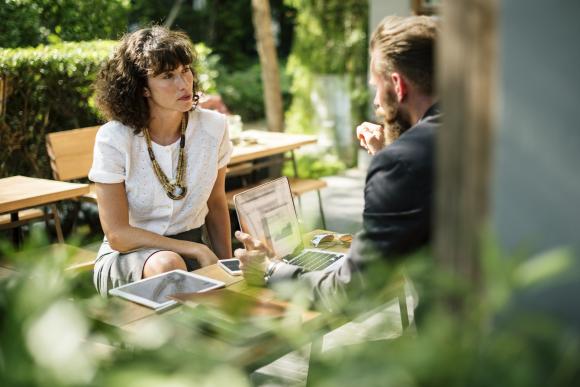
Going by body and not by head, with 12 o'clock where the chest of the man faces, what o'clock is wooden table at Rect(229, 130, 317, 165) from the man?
The wooden table is roughly at 1 o'clock from the man.

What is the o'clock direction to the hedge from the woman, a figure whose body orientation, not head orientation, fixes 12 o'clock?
The hedge is roughly at 7 o'clock from the woman.

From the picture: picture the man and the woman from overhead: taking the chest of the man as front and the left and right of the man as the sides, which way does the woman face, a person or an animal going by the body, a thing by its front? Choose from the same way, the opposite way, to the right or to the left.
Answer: the opposite way

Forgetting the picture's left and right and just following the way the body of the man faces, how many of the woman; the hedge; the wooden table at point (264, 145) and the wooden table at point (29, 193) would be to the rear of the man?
0

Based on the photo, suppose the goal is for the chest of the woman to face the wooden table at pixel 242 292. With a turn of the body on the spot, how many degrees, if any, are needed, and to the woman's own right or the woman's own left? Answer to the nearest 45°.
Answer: approximately 45° to the woman's own right

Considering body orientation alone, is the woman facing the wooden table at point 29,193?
no

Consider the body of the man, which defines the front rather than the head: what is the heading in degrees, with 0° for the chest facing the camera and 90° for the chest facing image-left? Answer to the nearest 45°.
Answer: approximately 135°

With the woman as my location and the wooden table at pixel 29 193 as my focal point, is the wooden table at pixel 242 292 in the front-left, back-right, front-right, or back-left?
back-left

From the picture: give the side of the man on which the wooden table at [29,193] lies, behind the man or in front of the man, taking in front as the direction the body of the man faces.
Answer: in front

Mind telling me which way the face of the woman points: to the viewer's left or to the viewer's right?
to the viewer's right

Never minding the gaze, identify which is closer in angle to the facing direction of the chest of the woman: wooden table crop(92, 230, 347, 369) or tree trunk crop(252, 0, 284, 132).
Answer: the wooden table

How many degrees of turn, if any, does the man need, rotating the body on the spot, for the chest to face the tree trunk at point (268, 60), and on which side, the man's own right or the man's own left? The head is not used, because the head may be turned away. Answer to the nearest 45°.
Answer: approximately 45° to the man's own right

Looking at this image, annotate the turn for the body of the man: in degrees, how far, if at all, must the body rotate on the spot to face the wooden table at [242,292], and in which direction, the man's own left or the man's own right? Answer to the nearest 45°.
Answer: approximately 45° to the man's own left

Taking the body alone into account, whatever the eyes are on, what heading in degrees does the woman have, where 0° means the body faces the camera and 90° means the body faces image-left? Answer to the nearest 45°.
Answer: approximately 315°

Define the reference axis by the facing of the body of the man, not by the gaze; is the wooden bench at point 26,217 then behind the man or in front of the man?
in front

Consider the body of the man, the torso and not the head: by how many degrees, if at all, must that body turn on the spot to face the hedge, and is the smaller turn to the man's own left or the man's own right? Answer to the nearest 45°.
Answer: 0° — they already face it

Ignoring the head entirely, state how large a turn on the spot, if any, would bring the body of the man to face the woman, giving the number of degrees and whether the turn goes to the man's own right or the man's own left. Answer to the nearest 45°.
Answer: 0° — they already face them

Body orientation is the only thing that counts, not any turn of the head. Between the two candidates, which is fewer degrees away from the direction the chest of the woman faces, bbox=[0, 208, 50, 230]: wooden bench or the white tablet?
the white tablet
